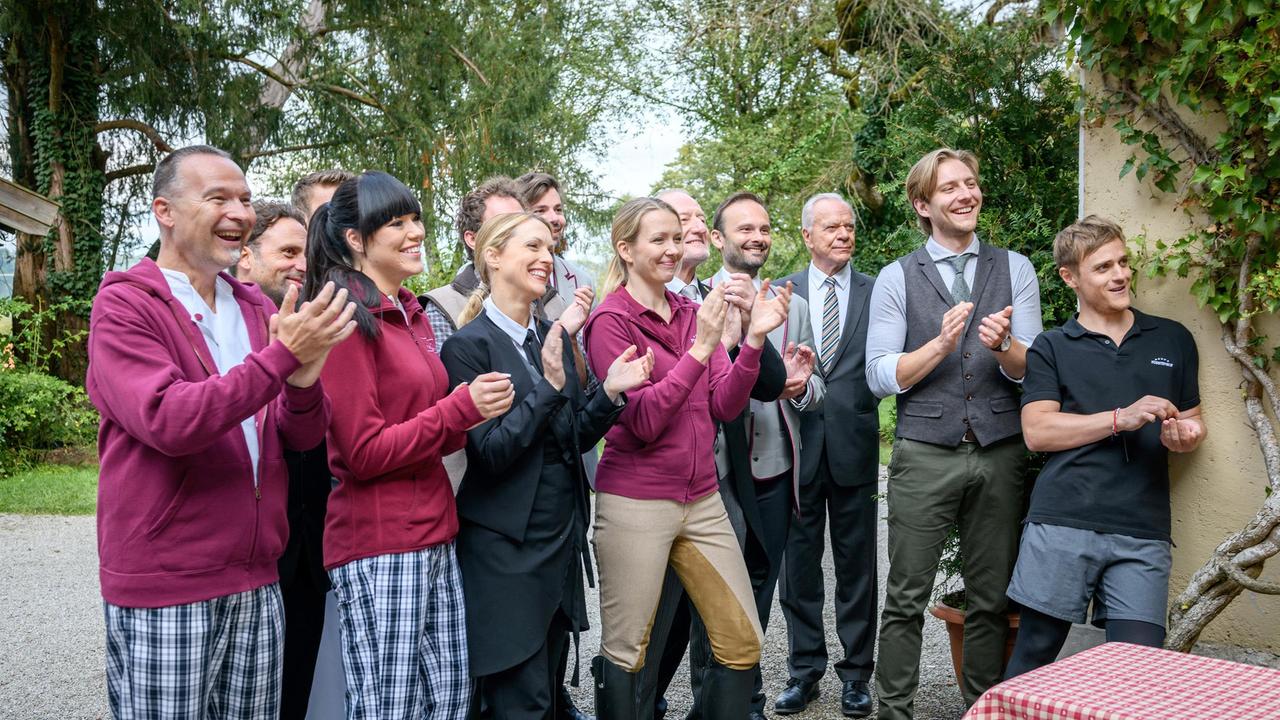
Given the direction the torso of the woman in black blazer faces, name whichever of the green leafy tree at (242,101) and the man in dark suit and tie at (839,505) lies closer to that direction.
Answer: the man in dark suit and tie

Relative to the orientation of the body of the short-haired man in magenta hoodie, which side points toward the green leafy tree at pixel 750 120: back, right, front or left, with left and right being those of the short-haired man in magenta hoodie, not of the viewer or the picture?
left

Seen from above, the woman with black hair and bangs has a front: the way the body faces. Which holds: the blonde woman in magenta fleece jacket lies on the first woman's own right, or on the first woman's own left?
on the first woman's own left
